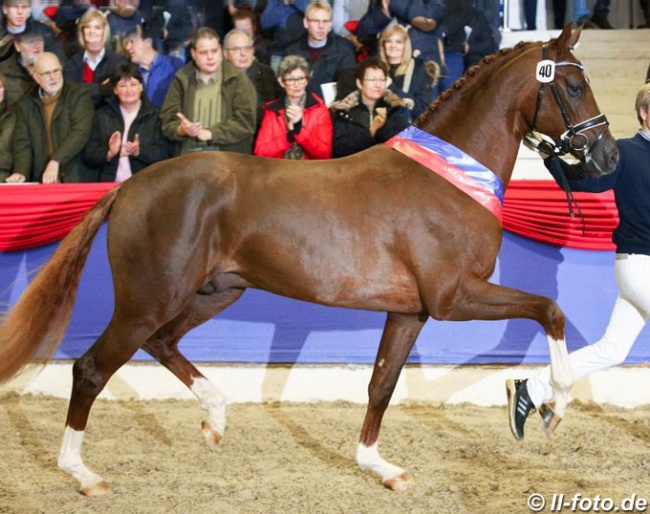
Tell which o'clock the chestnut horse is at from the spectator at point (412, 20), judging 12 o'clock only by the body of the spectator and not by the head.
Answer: The chestnut horse is roughly at 12 o'clock from the spectator.

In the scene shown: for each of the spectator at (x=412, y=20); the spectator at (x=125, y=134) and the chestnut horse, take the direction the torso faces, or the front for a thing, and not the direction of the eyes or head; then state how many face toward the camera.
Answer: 2

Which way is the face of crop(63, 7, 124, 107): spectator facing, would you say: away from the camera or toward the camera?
toward the camera

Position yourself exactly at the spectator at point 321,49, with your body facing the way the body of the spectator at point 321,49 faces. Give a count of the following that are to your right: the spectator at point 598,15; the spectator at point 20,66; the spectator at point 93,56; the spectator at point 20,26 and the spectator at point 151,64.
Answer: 4

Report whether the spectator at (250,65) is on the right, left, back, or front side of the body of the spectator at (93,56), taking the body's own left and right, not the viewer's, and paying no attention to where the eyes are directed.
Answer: left

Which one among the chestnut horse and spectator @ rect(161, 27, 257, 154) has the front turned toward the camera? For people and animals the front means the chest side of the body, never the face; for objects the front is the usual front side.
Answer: the spectator

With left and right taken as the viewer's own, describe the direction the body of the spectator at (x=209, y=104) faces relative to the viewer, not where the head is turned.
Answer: facing the viewer

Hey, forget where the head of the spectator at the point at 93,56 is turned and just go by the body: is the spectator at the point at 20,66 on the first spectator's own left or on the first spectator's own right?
on the first spectator's own right

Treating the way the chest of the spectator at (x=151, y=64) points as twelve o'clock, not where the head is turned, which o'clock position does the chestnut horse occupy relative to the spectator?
The chestnut horse is roughly at 10 o'clock from the spectator.

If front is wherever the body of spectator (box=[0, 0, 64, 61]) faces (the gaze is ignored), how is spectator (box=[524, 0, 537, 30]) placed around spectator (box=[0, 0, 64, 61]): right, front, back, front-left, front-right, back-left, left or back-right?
left

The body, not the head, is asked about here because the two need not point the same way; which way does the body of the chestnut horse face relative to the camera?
to the viewer's right

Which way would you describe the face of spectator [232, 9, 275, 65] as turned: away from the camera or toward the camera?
toward the camera

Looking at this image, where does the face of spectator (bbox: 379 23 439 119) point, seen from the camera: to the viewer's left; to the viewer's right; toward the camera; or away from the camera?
toward the camera

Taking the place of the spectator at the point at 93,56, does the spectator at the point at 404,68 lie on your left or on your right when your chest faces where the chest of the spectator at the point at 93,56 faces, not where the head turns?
on your left

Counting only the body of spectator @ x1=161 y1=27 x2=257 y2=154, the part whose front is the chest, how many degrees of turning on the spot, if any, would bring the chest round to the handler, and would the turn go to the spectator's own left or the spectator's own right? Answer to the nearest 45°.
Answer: approximately 45° to the spectator's own left

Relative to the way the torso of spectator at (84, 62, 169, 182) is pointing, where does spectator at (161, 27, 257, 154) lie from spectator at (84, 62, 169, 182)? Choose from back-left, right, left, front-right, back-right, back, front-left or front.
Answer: left

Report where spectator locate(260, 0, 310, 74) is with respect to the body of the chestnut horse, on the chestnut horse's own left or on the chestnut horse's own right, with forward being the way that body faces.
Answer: on the chestnut horse's own left

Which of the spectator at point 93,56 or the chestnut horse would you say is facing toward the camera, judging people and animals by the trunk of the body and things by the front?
the spectator

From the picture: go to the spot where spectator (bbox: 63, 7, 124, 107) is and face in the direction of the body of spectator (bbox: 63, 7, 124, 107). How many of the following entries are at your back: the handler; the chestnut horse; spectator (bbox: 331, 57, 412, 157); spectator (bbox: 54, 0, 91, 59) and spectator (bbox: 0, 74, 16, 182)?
1

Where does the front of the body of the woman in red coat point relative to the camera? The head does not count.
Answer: toward the camera
